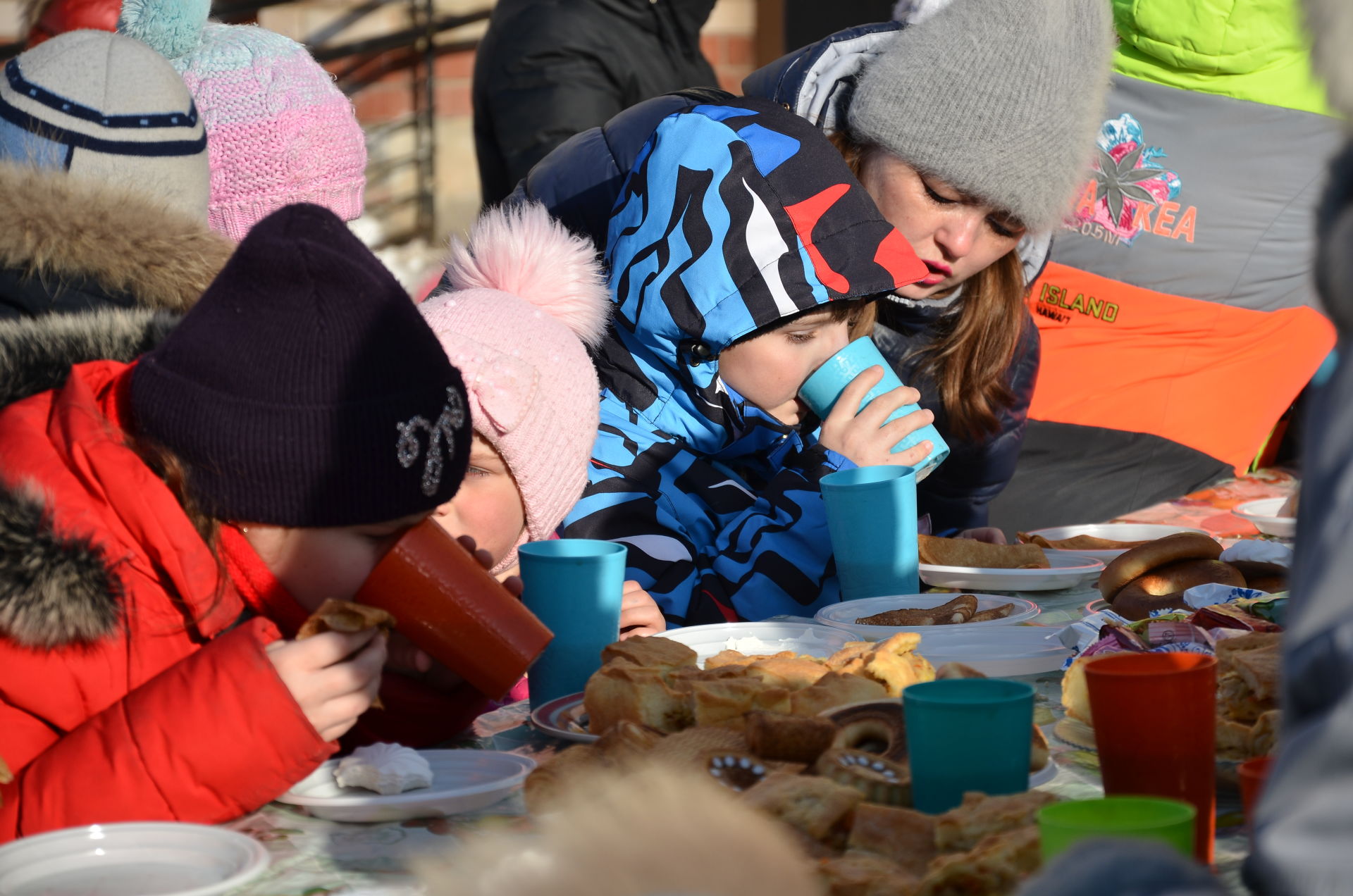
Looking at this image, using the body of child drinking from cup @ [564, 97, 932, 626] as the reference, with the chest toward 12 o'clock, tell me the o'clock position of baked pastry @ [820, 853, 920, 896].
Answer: The baked pastry is roughly at 1 o'clock from the child drinking from cup.

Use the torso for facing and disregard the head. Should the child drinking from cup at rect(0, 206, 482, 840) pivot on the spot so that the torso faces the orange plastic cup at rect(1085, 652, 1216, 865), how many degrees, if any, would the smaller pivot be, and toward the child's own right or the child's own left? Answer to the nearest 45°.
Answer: approximately 45° to the child's own right

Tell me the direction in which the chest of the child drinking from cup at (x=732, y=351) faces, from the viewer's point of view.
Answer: to the viewer's right

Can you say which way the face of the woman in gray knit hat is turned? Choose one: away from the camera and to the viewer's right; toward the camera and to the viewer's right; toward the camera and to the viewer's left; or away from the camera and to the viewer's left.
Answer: toward the camera and to the viewer's left

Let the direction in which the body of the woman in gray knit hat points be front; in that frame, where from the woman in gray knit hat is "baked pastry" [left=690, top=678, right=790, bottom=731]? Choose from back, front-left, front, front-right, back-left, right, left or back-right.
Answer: front-right

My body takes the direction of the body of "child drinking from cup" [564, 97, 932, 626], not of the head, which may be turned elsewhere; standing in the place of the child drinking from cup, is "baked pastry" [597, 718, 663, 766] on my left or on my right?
on my right

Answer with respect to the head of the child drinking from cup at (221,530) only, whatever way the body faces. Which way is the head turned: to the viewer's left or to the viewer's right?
to the viewer's right

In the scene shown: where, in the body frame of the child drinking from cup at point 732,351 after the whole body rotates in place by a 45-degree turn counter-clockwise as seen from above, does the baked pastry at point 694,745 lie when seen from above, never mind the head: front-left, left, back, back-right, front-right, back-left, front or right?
back-right

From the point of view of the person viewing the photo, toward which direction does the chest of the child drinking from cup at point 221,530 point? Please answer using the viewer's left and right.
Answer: facing to the right of the viewer

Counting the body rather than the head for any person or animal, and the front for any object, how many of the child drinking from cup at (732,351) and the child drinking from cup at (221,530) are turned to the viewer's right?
2
